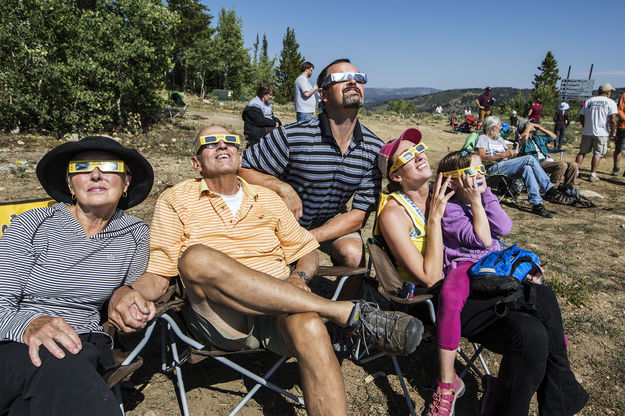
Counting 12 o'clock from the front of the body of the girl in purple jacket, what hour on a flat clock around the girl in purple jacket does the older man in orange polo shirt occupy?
The older man in orange polo shirt is roughly at 3 o'clock from the girl in purple jacket.

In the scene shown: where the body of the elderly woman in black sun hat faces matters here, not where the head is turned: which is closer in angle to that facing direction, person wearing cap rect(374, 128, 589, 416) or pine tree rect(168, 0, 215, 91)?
the person wearing cap

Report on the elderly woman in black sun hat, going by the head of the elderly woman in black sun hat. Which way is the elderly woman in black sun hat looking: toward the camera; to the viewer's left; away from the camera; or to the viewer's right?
toward the camera

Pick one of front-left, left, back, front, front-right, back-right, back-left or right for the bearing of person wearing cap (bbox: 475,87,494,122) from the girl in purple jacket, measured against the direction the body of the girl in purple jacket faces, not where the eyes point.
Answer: back-left

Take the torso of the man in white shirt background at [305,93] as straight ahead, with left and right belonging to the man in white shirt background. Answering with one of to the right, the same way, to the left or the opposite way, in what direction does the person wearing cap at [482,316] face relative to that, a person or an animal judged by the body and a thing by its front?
to the right

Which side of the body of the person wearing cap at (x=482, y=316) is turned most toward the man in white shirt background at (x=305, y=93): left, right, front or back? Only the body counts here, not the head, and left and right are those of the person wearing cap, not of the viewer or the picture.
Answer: back

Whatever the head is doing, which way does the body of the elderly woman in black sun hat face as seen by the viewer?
toward the camera

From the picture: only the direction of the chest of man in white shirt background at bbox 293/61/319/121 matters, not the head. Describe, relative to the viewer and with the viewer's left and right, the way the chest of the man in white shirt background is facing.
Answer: facing to the right of the viewer

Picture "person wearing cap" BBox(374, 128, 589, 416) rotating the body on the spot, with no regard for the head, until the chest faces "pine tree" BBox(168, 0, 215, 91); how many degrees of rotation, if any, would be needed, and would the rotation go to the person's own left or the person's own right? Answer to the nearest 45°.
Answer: approximately 180°

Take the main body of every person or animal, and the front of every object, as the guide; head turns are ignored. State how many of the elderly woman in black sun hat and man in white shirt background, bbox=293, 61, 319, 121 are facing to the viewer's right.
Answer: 1

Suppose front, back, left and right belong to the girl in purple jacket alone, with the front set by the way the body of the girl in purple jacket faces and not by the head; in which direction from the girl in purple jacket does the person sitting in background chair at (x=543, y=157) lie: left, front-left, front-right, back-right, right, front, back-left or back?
back-left

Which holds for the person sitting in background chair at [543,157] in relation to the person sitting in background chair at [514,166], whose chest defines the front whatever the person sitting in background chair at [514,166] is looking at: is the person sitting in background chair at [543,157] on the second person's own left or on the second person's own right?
on the second person's own left

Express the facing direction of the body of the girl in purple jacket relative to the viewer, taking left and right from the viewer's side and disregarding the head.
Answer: facing the viewer and to the right of the viewer

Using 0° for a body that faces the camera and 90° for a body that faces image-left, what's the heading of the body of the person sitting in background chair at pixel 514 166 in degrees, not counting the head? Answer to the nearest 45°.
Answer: approximately 315°

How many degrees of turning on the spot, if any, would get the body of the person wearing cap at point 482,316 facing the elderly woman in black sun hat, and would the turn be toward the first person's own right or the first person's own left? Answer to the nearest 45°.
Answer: approximately 90° to the first person's own right

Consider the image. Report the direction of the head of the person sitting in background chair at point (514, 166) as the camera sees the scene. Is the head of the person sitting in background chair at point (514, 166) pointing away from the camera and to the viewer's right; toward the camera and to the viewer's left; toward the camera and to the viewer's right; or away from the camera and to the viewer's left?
toward the camera and to the viewer's right

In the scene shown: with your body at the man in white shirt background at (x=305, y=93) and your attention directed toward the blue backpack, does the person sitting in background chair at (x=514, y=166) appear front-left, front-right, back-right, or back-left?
front-left

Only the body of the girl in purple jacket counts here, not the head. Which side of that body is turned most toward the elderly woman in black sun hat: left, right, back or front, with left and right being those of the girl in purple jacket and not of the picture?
right
